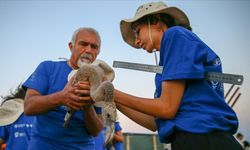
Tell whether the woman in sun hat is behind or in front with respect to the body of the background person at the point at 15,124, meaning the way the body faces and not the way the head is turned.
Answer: behind

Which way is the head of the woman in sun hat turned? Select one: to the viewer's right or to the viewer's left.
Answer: to the viewer's left

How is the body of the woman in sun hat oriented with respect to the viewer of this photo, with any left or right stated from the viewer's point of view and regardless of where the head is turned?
facing to the left of the viewer

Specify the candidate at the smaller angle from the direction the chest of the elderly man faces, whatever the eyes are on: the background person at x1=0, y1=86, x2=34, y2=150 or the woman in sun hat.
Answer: the woman in sun hat

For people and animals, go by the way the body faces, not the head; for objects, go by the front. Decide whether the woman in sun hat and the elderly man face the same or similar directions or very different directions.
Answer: very different directions

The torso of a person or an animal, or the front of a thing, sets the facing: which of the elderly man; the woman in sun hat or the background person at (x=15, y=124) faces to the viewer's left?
the woman in sun hat

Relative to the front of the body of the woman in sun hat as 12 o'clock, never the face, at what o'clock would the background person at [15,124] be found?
The background person is roughly at 1 o'clock from the woman in sun hat.

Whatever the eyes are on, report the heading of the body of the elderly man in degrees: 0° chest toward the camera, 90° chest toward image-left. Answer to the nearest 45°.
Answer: approximately 315°

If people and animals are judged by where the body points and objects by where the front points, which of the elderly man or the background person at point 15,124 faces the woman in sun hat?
the elderly man
